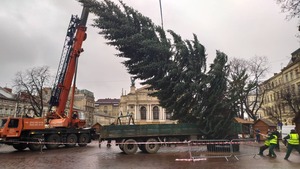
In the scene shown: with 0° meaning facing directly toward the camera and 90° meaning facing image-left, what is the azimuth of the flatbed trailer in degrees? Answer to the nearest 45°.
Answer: approximately 270°
